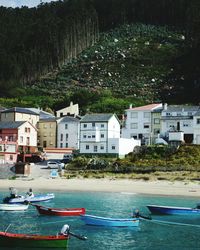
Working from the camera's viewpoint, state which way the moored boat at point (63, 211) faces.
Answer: facing to the left of the viewer

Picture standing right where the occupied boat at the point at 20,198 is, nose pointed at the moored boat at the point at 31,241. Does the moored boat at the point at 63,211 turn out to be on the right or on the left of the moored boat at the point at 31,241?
left

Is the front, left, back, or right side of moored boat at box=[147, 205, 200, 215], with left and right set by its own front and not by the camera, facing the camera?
left

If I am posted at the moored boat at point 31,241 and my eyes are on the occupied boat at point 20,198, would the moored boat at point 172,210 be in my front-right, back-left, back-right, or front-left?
front-right

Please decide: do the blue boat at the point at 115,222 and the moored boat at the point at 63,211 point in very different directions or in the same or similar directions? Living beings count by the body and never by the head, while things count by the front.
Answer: same or similar directions

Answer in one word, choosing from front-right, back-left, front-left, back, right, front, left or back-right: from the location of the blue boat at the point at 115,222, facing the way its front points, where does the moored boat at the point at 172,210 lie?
back-right

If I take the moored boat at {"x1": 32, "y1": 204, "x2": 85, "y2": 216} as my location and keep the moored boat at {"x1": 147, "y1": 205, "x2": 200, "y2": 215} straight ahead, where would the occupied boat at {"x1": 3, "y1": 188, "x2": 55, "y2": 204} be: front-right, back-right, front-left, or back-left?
back-left

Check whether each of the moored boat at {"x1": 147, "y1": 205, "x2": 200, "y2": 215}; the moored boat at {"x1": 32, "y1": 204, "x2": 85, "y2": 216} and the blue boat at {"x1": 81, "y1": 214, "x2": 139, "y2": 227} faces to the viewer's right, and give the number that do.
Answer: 0

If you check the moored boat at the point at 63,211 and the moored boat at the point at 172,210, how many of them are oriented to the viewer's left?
2

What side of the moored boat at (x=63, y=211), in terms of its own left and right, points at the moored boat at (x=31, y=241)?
left

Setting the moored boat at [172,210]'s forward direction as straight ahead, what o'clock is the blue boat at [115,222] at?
The blue boat is roughly at 10 o'clock from the moored boat.

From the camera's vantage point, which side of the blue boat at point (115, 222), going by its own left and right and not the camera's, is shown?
left

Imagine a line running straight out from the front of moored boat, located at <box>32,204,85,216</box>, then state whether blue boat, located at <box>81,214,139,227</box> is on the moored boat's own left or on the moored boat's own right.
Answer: on the moored boat's own left
